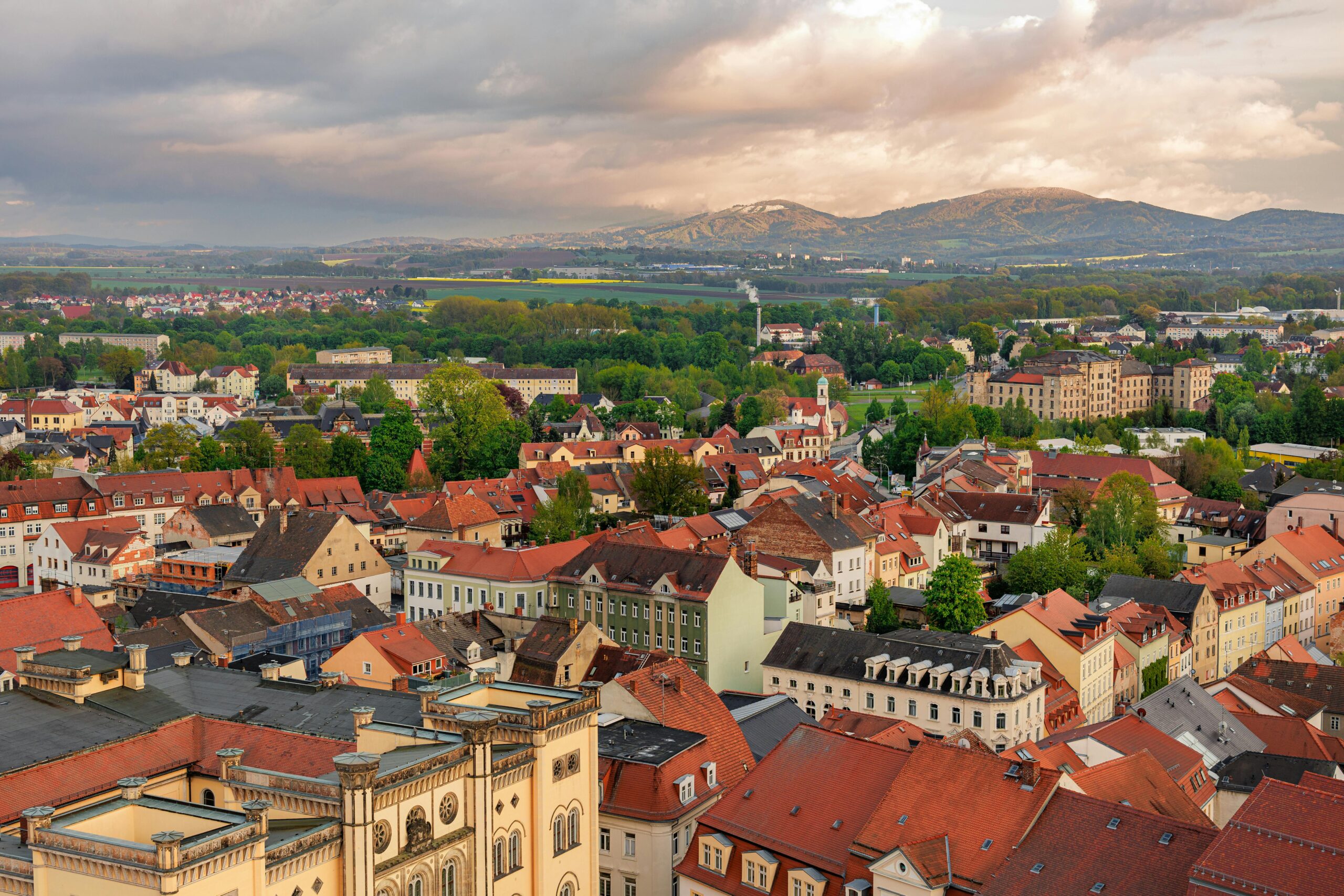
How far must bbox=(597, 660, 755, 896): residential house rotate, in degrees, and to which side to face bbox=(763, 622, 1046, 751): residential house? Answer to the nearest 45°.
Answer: approximately 135° to its left

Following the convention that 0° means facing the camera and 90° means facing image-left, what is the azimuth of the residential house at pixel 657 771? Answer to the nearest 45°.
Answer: approximately 0°

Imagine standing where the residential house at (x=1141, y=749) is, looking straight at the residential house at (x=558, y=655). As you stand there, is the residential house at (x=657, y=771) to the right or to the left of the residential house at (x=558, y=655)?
left

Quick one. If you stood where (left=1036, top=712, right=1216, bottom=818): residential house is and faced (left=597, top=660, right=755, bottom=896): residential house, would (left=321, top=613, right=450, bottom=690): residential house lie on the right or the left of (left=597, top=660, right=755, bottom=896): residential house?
right

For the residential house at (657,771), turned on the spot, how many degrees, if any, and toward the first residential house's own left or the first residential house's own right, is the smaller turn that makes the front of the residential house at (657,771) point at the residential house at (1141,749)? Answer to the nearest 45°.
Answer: approximately 90° to the first residential house's own left

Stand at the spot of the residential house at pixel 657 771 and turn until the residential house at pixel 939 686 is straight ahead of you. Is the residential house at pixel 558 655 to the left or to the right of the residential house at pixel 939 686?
left

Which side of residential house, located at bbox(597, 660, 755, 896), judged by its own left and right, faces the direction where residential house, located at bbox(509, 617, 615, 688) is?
back

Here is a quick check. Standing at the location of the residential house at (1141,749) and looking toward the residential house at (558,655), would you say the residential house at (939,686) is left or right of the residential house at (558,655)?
right
